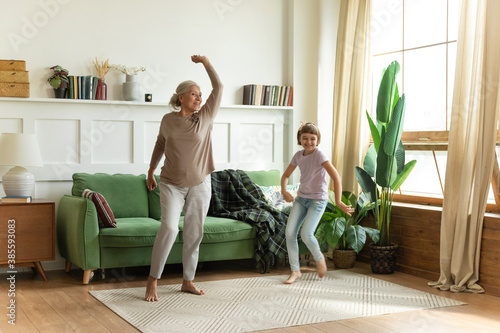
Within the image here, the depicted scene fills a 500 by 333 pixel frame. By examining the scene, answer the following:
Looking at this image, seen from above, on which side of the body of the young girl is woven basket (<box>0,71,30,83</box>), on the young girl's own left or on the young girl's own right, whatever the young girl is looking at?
on the young girl's own right

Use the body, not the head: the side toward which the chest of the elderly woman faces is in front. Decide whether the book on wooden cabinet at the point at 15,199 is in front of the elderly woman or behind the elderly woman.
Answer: behind

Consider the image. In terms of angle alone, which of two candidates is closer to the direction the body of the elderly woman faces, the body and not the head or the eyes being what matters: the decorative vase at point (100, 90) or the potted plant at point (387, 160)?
the potted plant

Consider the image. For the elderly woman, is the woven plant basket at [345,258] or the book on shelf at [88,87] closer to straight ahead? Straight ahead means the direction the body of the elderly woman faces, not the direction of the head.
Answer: the woven plant basket

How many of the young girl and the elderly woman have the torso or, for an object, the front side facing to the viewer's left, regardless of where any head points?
0

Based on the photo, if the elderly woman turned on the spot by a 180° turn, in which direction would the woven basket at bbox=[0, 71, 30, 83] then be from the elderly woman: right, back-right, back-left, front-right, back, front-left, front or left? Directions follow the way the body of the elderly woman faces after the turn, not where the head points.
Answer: front

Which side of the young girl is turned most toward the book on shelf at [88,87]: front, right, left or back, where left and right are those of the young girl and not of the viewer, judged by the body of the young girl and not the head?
right

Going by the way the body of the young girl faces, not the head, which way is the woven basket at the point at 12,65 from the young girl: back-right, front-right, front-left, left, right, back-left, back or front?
right

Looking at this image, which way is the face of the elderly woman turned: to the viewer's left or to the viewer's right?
to the viewer's right

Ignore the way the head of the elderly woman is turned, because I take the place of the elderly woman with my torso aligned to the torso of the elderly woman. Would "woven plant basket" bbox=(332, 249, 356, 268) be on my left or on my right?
on my left

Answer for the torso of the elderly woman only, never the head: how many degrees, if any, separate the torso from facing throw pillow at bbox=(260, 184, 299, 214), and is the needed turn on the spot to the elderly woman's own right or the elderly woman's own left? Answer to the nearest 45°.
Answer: approximately 90° to the elderly woman's own left

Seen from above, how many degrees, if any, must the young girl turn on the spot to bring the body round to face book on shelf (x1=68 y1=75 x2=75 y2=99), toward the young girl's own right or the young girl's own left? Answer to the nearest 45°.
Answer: approximately 90° to the young girl's own right

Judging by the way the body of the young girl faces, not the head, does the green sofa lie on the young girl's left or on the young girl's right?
on the young girl's right

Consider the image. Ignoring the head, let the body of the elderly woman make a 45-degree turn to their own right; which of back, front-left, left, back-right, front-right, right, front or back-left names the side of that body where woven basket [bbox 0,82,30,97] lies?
back-right

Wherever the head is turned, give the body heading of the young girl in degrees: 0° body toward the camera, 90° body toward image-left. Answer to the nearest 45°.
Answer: approximately 0°

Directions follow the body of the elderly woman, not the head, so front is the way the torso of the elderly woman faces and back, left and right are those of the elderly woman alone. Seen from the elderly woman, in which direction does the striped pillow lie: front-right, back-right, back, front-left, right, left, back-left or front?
back
